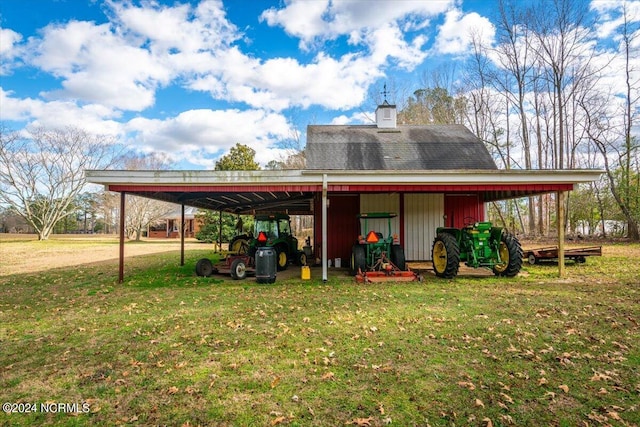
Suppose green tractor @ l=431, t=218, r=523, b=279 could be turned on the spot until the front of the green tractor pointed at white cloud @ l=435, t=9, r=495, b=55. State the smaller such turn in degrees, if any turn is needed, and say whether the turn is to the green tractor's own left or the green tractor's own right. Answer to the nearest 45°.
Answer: approximately 45° to the green tractor's own right

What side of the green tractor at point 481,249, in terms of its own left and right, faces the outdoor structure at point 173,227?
front

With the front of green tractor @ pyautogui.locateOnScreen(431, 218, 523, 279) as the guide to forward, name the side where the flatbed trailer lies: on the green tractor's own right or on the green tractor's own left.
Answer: on the green tractor's own right

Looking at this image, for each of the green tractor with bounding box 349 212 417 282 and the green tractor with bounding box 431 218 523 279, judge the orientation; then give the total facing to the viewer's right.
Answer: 0
